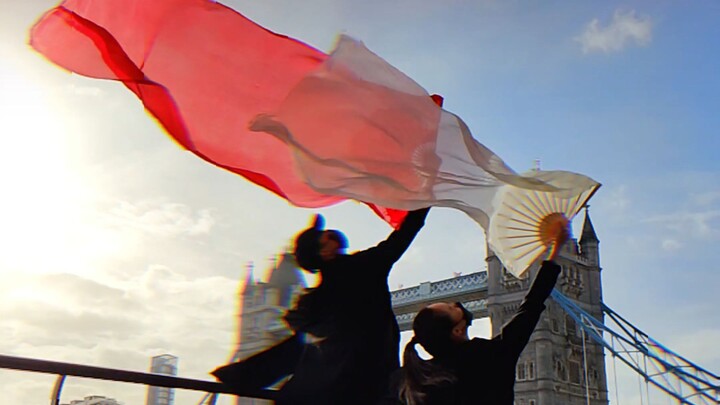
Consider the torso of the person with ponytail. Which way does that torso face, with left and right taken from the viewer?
facing away from the viewer and to the right of the viewer

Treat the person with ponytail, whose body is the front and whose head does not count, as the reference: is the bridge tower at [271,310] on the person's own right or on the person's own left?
on the person's own left

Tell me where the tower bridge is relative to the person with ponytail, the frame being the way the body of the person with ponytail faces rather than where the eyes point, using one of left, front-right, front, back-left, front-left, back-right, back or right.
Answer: front-left
